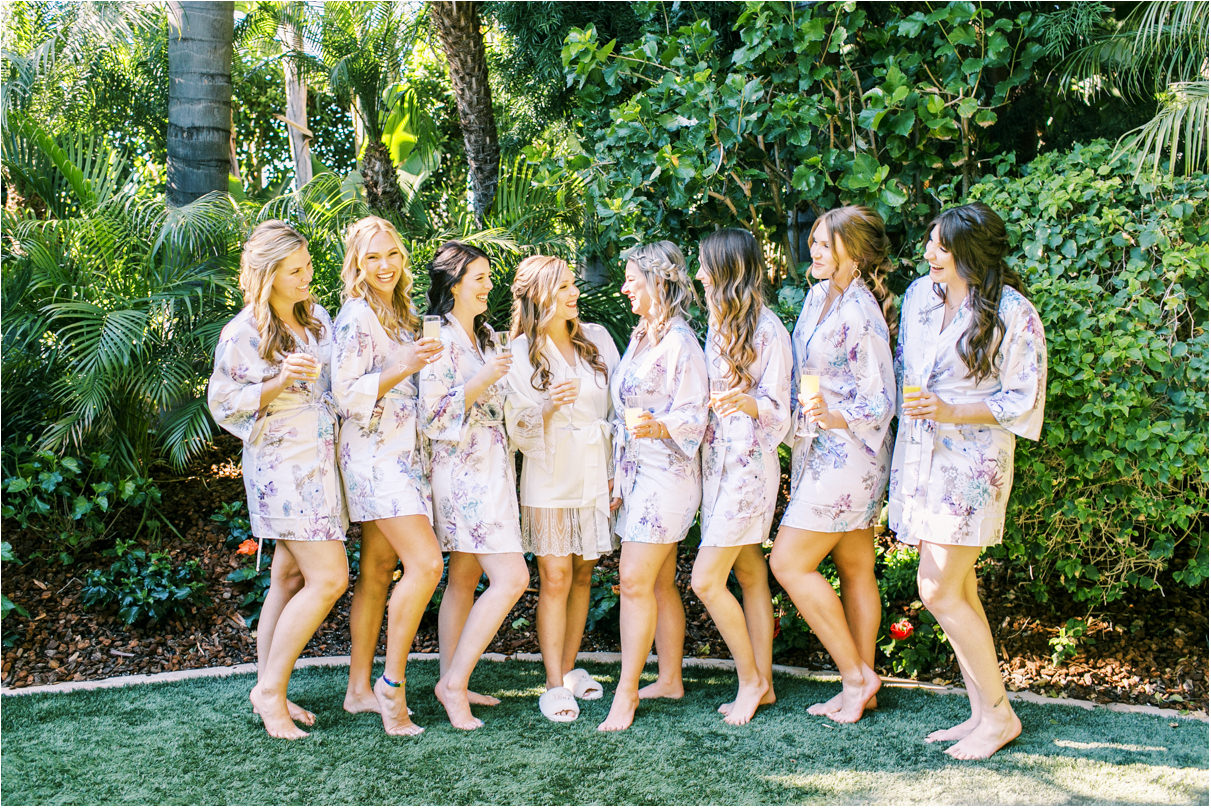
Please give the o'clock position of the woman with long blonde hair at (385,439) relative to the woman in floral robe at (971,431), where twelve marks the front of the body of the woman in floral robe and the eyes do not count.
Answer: The woman with long blonde hair is roughly at 1 o'clock from the woman in floral robe.

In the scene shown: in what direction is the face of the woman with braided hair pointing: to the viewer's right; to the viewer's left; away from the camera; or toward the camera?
to the viewer's left

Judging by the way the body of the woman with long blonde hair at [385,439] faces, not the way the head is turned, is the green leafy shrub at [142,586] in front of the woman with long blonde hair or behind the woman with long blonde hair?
behind

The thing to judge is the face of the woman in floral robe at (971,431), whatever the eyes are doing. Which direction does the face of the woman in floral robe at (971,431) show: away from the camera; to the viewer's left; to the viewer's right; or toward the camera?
to the viewer's left

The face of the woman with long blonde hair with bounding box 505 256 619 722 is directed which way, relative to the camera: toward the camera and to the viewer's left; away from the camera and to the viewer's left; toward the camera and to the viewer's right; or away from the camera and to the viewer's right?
toward the camera and to the viewer's right

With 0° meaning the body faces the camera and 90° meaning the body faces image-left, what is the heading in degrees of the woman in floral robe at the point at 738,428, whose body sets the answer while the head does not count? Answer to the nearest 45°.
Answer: approximately 45°

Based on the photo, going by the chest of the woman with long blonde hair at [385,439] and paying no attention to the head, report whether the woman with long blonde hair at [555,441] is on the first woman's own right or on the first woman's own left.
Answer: on the first woman's own left
